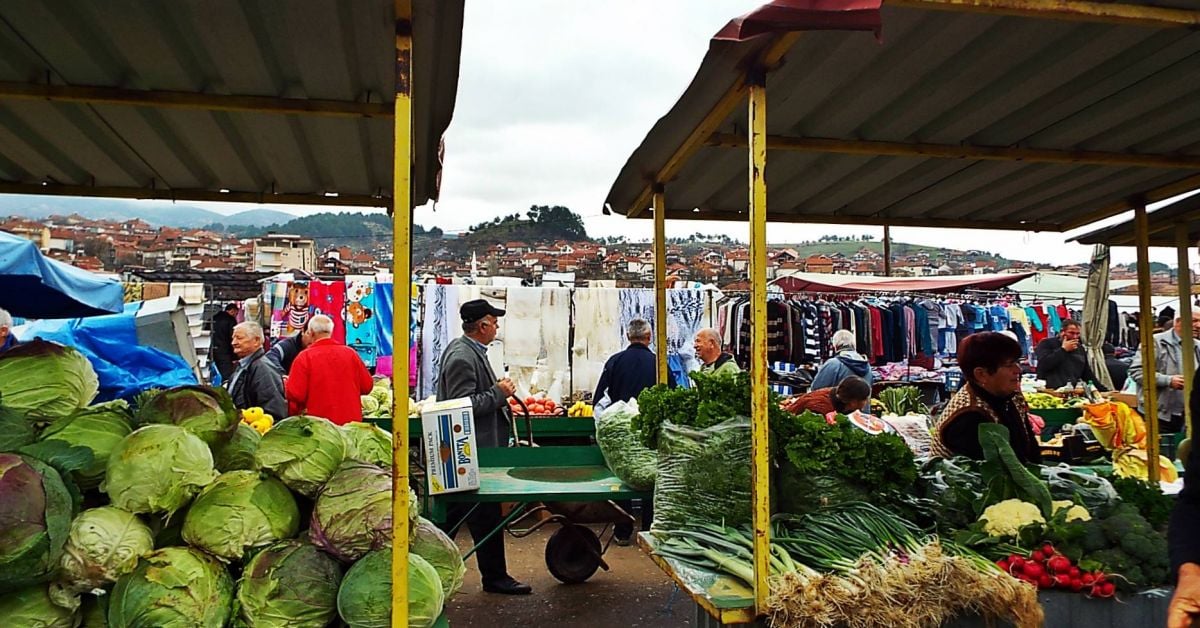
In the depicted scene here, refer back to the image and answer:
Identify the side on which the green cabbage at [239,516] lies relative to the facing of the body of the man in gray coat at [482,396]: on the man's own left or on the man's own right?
on the man's own right

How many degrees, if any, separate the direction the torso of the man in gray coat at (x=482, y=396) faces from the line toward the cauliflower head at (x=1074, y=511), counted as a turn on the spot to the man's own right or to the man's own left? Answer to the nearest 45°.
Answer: approximately 45° to the man's own right

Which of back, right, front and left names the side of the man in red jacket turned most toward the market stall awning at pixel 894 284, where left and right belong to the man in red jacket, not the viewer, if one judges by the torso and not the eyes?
right

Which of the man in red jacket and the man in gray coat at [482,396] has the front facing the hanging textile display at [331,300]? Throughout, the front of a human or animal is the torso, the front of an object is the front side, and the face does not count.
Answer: the man in red jacket

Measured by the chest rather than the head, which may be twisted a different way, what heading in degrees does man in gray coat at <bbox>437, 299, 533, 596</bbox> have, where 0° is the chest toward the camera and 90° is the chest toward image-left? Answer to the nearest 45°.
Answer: approximately 270°

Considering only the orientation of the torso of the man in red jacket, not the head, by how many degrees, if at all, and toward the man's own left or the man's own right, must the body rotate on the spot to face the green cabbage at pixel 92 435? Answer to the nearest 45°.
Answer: approximately 180°

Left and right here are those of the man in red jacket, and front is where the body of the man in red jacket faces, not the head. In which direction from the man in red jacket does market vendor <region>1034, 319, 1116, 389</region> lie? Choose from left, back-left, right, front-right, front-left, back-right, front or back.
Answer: right

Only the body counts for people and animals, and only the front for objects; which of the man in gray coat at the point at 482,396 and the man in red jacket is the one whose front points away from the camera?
the man in red jacket

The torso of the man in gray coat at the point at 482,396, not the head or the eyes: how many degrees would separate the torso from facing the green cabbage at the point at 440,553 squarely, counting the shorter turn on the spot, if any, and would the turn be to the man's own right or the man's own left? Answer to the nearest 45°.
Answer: approximately 90° to the man's own right

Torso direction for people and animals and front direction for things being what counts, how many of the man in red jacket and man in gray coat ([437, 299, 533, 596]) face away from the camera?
1

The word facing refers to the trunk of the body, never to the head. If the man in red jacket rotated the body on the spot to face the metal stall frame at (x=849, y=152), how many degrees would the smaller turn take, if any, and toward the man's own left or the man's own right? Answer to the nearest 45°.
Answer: approximately 135° to the man's own right

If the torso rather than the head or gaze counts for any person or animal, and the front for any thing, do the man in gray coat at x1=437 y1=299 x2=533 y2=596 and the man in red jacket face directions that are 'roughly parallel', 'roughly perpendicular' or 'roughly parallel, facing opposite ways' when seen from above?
roughly perpendicular

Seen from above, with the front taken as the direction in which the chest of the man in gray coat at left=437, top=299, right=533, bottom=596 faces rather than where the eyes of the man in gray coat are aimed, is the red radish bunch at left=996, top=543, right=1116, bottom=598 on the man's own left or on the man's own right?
on the man's own right

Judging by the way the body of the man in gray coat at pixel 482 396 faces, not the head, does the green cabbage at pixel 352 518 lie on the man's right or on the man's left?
on the man's right

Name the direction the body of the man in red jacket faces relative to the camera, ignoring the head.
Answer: away from the camera

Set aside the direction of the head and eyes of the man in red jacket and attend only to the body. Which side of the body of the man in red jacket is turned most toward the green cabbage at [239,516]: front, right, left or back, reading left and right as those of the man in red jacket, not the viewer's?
back

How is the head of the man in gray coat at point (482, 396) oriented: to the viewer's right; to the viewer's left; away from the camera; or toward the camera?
to the viewer's right

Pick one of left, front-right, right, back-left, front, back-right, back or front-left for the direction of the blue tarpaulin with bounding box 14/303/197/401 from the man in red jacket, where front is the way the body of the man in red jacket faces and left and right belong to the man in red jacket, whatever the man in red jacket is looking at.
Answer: front-left
